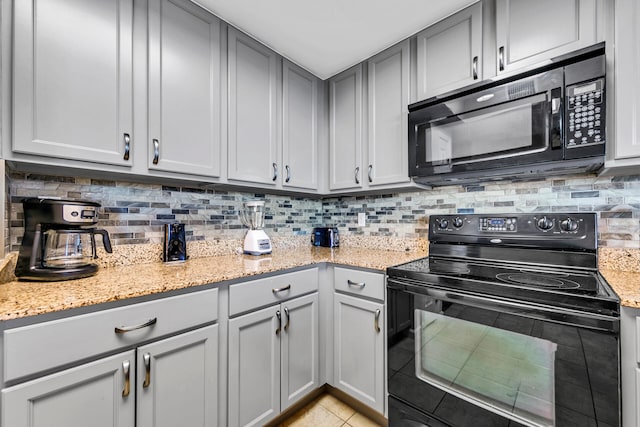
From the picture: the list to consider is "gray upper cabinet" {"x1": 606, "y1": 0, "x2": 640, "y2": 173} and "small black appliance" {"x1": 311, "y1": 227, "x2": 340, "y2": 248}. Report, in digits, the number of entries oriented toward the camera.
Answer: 2

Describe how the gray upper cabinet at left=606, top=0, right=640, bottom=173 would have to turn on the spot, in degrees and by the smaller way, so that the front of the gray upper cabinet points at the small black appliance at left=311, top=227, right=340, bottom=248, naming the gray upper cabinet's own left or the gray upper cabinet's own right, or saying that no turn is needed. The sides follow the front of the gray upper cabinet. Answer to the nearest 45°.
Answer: approximately 90° to the gray upper cabinet's own right

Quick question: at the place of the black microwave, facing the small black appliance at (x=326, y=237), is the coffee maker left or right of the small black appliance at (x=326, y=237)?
left

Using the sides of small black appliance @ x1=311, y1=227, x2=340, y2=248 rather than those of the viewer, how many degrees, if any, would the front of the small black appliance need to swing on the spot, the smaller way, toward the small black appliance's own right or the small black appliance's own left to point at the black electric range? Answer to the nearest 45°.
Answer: approximately 45° to the small black appliance's own left
